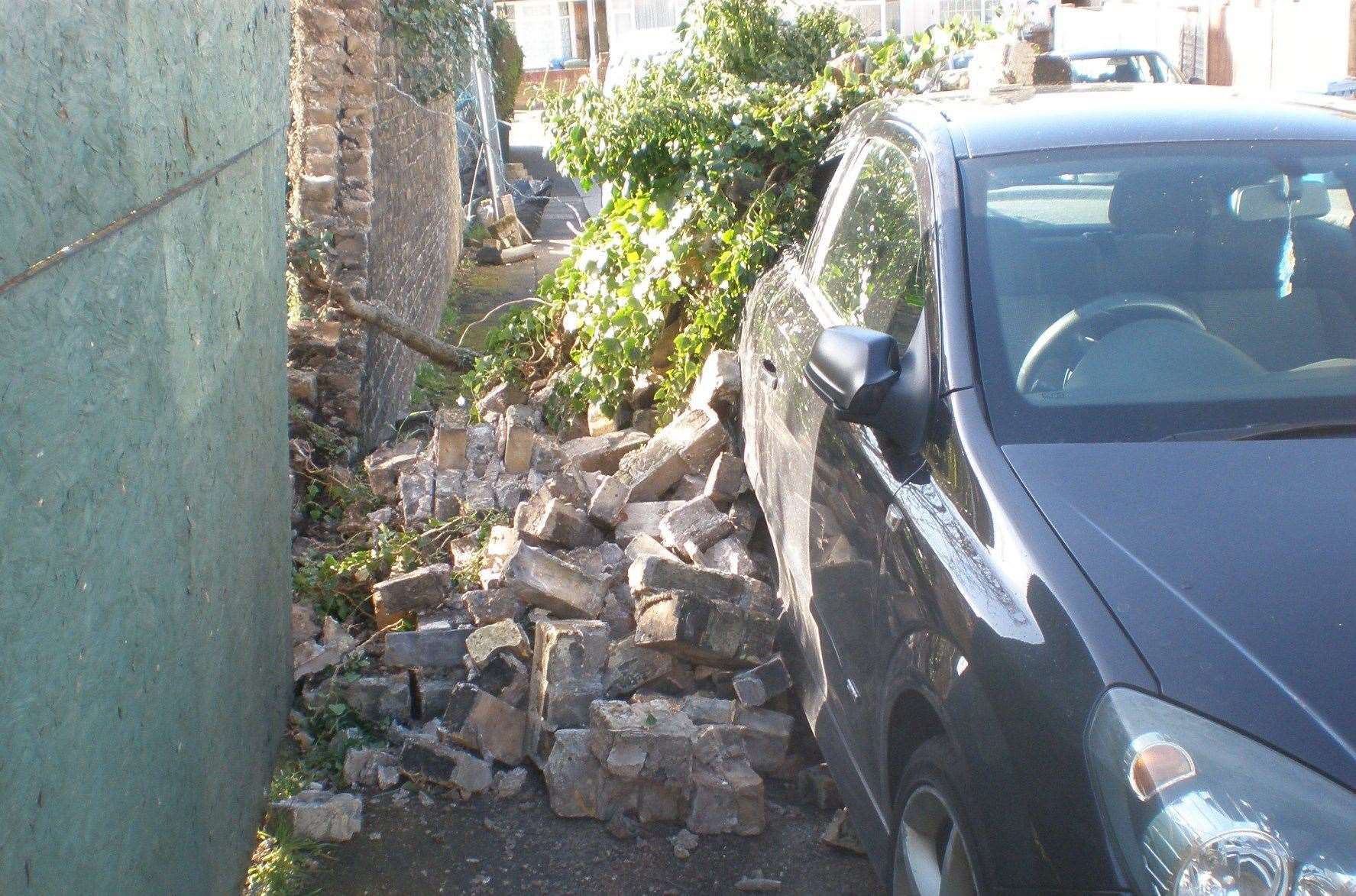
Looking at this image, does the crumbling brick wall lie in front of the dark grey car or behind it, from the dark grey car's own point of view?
behind

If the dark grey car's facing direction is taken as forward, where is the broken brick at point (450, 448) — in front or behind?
behind

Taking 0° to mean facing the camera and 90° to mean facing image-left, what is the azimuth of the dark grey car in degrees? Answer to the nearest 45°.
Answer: approximately 315°
